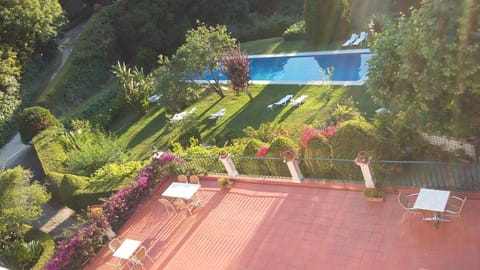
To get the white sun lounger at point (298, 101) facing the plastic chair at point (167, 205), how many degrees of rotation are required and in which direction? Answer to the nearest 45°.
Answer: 0° — it already faces it

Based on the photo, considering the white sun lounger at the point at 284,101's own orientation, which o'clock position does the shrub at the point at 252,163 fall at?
The shrub is roughly at 11 o'clock from the white sun lounger.

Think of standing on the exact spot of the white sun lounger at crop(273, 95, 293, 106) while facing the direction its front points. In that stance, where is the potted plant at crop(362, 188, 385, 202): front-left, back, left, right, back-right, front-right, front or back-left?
front-left

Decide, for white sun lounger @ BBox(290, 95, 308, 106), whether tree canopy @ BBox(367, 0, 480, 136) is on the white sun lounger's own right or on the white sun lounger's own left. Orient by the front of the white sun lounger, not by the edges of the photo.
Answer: on the white sun lounger's own left

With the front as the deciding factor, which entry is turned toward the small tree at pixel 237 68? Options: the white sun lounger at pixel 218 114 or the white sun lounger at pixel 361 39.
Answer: the white sun lounger at pixel 361 39
